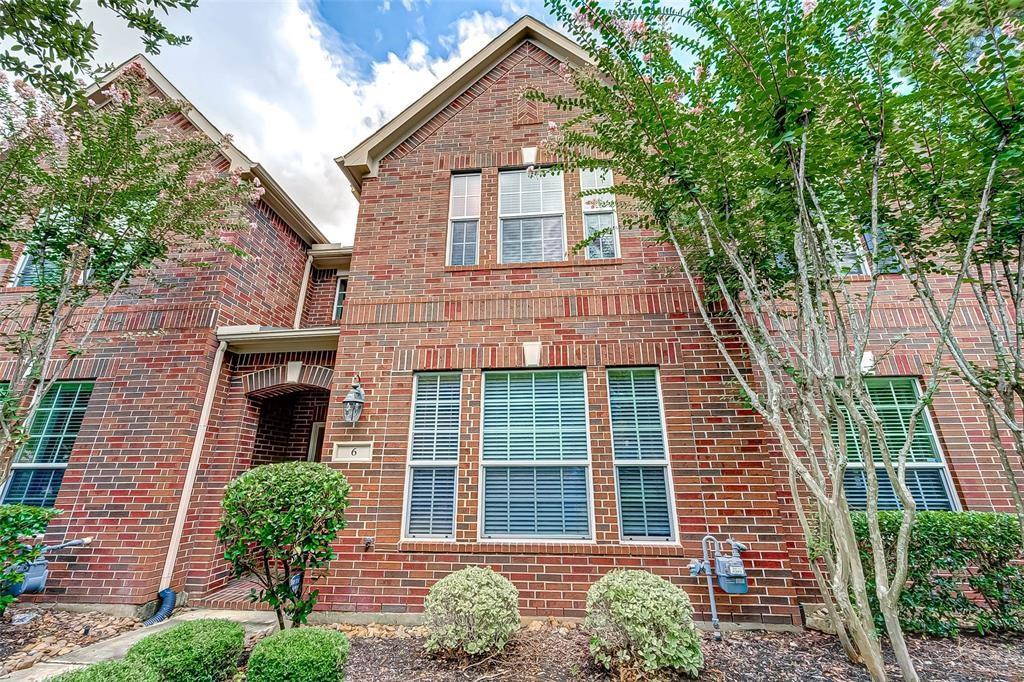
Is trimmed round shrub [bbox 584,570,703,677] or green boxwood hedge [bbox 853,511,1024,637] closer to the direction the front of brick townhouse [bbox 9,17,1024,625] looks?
the trimmed round shrub

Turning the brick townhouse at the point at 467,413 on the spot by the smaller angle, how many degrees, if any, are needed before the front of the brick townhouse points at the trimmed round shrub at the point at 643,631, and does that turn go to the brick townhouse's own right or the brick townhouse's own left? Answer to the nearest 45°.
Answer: approximately 45° to the brick townhouse's own left

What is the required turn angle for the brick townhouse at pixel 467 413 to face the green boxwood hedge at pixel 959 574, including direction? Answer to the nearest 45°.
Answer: approximately 90° to its left

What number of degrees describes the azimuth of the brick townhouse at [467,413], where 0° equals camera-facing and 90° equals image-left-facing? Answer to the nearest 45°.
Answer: approximately 0°

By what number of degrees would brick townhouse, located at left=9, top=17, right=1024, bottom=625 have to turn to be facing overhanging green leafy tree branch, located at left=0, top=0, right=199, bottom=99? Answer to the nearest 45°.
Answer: approximately 45° to its right

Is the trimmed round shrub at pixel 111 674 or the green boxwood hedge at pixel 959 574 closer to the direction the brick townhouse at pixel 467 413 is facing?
the trimmed round shrub
